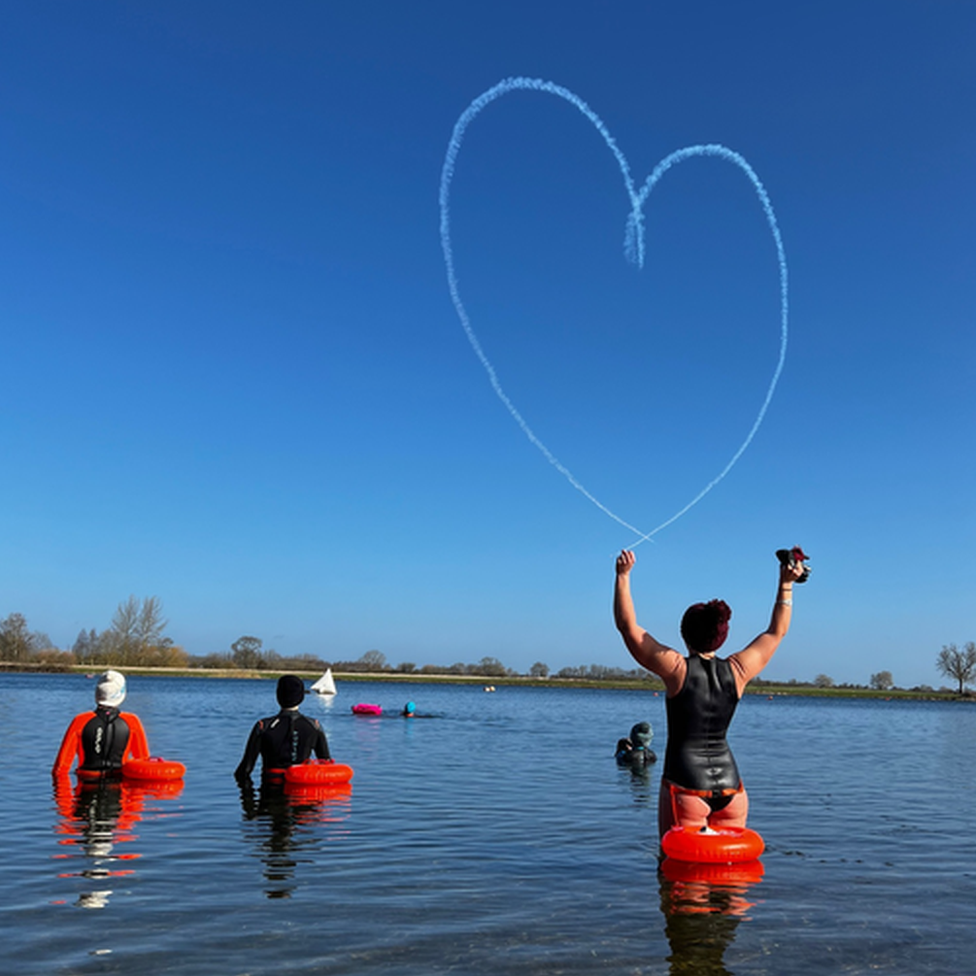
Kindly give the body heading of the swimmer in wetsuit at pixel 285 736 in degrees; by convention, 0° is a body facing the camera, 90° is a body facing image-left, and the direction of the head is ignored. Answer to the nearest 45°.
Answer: approximately 180°

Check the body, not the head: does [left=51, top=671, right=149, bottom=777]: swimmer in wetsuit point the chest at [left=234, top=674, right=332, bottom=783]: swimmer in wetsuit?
no

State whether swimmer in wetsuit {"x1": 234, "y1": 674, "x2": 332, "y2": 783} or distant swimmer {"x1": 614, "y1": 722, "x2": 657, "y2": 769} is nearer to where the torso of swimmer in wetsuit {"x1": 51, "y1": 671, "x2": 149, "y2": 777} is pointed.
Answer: the distant swimmer

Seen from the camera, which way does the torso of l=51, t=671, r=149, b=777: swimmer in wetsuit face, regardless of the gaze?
away from the camera

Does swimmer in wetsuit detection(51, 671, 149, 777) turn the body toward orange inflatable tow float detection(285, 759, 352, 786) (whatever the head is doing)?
no

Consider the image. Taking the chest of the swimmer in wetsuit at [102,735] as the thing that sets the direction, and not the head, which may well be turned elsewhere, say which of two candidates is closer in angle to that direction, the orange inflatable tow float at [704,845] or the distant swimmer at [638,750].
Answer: the distant swimmer

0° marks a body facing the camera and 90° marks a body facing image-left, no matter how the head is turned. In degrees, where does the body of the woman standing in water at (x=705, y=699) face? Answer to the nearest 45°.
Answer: approximately 180°

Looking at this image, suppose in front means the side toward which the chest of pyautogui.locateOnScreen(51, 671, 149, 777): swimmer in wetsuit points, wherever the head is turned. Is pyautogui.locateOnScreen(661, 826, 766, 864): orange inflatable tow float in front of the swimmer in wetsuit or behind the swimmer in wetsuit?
behind

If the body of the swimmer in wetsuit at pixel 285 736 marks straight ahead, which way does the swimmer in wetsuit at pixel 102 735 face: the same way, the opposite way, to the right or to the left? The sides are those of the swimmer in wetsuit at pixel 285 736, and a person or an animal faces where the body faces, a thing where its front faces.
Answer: the same way

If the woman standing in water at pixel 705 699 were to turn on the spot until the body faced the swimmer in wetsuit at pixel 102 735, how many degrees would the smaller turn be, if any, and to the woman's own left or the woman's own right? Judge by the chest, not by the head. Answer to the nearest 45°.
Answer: approximately 45° to the woman's own left

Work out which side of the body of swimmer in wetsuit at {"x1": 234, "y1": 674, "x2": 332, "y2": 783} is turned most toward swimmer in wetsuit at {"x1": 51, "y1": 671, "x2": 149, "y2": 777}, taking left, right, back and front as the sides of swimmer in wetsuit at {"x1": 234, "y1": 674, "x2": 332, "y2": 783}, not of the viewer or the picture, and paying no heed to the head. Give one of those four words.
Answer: left

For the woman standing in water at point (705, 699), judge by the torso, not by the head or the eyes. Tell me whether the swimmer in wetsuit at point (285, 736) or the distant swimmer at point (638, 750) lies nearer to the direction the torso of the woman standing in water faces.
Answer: the distant swimmer

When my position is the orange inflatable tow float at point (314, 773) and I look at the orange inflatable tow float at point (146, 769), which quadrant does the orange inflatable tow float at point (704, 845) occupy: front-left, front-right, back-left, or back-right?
back-left

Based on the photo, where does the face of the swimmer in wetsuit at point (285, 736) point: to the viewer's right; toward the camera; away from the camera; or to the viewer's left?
away from the camera
